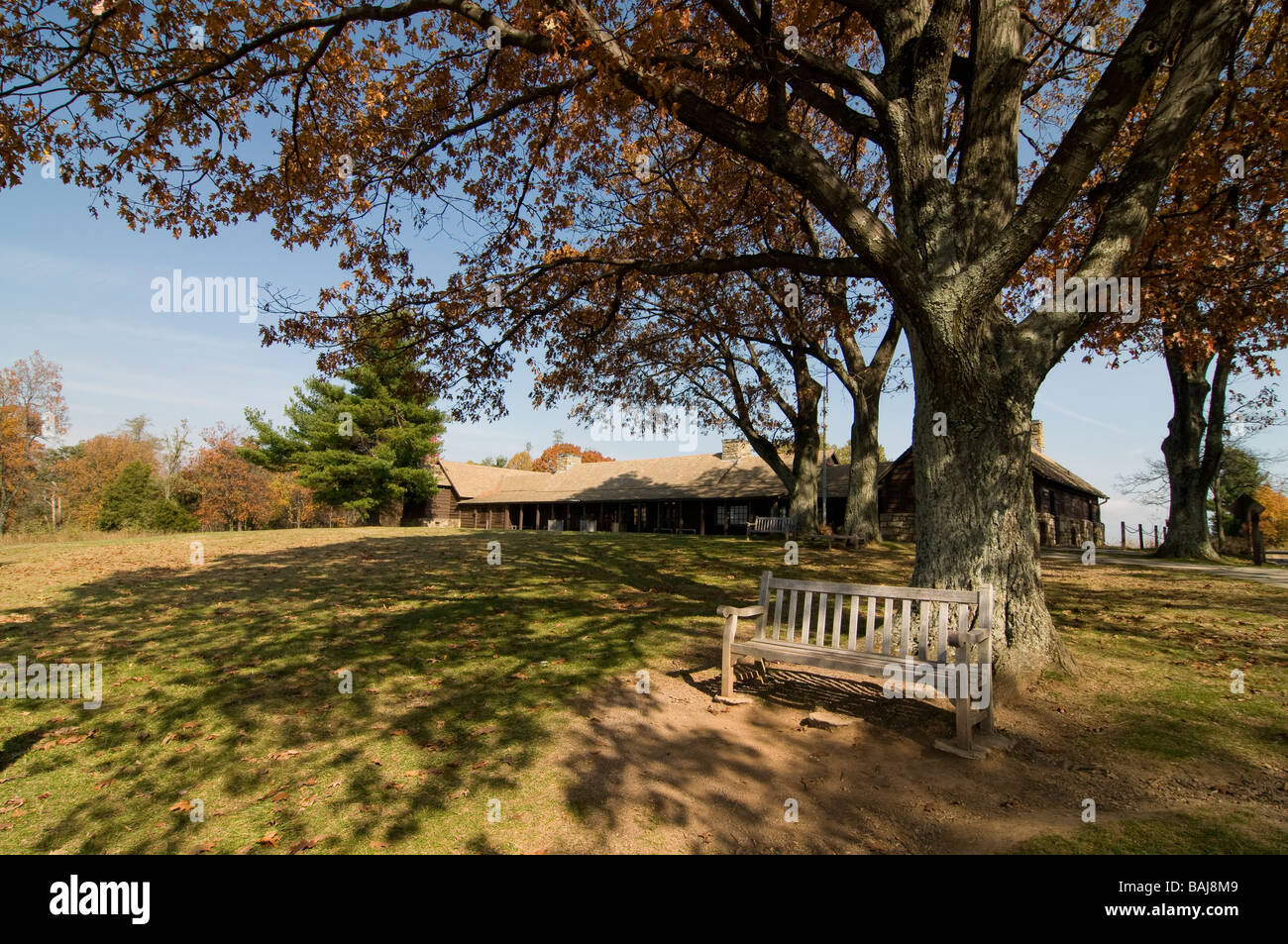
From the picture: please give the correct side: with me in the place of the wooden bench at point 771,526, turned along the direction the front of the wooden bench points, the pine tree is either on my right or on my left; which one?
on my right

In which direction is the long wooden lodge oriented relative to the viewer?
toward the camera

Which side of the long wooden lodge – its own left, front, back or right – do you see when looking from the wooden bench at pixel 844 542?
front

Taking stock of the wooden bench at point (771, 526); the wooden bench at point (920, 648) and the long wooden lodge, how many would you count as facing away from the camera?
0

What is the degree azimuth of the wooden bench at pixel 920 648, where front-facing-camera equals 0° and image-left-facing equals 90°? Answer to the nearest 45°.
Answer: approximately 45°

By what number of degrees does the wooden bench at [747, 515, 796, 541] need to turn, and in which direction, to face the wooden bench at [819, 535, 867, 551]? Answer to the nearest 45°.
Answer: approximately 45° to its left

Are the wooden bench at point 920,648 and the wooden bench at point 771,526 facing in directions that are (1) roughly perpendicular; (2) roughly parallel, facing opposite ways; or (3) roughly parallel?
roughly parallel

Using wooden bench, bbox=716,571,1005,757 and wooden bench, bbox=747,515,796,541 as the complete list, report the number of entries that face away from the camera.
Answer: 0

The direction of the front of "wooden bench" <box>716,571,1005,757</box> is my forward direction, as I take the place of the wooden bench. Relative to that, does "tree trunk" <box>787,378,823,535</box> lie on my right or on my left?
on my right

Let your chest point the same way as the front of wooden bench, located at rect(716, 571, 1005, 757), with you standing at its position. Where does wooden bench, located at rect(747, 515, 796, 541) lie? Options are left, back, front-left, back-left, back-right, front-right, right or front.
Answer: back-right

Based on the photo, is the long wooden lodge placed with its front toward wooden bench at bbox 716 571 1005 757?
yes

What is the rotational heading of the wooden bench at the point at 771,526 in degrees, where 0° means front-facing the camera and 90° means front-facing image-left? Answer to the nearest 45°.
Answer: approximately 45°

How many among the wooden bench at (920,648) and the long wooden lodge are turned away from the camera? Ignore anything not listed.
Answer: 0
